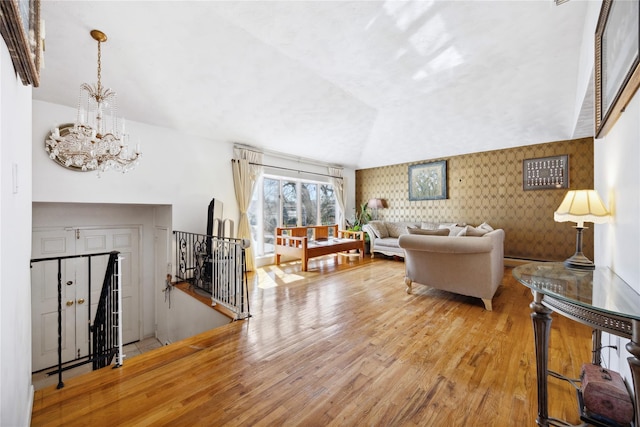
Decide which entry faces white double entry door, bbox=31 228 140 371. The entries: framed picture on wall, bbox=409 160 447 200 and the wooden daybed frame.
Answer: the framed picture on wall

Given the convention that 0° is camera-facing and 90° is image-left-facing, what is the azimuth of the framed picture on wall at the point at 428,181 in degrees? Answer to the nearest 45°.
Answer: approximately 45°

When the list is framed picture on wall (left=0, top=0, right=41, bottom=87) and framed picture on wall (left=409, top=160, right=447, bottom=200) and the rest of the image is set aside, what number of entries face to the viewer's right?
1

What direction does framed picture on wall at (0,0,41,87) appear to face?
to the viewer's right

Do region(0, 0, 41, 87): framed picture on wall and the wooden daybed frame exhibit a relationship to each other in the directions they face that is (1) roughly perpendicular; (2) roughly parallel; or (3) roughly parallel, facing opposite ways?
roughly perpendicular
